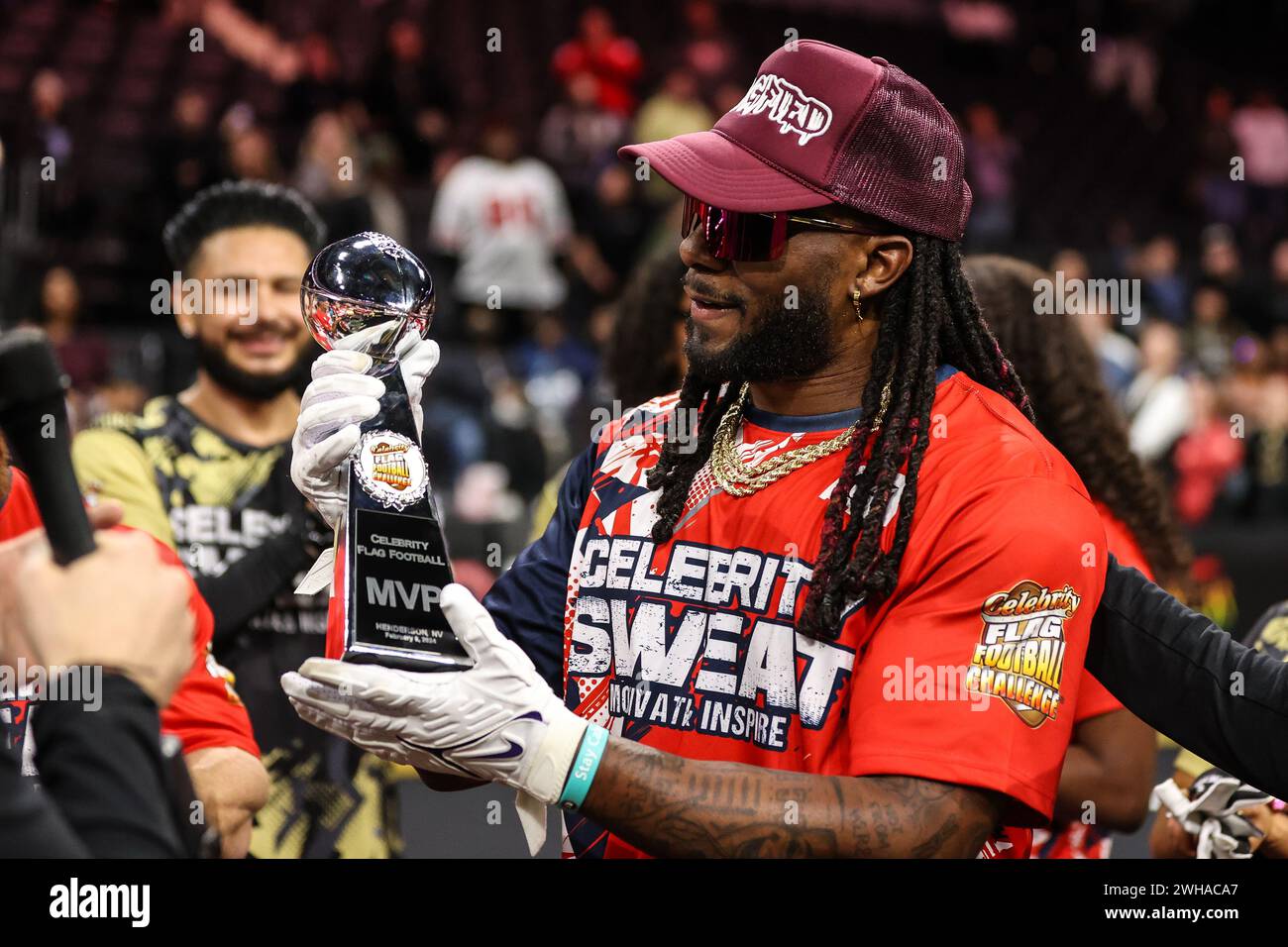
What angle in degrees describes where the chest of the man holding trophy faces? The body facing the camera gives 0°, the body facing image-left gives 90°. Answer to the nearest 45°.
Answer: approximately 45°

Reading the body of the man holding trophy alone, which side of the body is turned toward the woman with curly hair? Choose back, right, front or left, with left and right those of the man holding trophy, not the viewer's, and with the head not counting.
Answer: back

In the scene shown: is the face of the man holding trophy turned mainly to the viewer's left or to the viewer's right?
to the viewer's left
